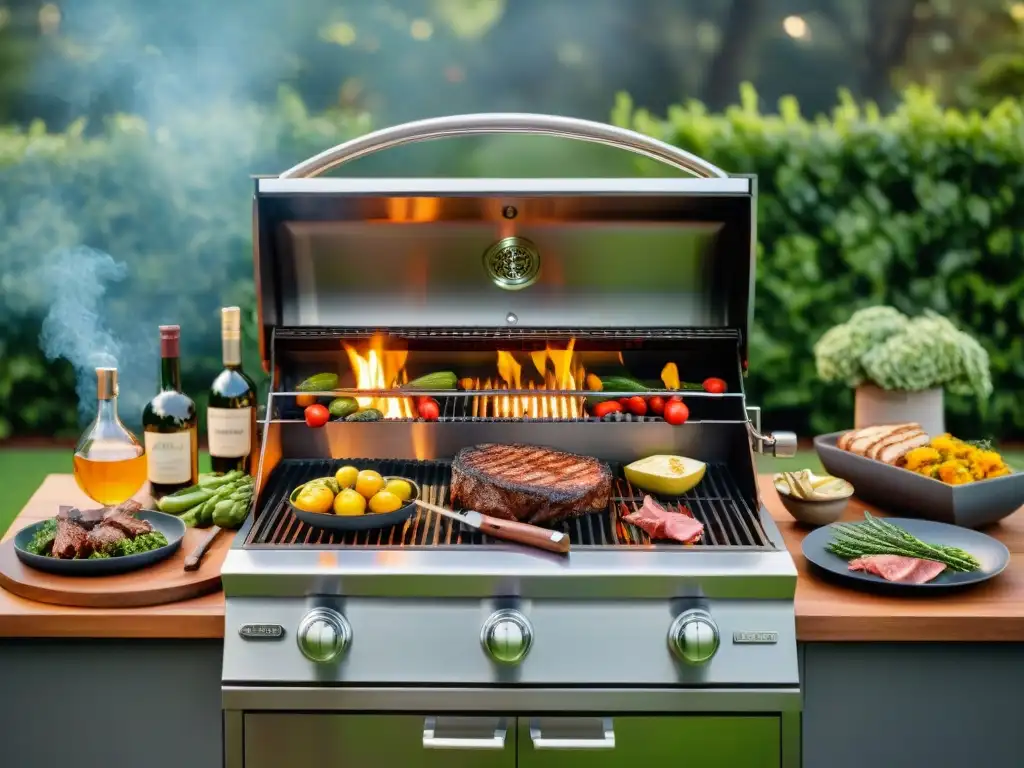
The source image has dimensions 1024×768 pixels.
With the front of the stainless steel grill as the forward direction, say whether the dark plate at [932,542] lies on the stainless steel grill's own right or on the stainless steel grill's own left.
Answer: on the stainless steel grill's own left

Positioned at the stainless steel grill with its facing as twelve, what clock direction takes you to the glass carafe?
The glass carafe is roughly at 3 o'clock from the stainless steel grill.

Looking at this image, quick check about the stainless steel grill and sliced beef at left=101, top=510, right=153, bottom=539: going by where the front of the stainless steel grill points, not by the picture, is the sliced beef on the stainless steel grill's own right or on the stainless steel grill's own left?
on the stainless steel grill's own right

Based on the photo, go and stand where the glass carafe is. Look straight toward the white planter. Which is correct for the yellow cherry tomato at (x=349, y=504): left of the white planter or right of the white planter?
right

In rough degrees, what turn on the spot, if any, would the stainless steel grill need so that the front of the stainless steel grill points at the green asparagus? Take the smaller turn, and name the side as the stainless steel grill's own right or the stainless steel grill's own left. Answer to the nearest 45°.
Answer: approximately 90° to the stainless steel grill's own left

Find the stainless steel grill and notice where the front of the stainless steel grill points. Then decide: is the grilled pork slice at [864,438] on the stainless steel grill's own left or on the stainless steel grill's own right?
on the stainless steel grill's own left

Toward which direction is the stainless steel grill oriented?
toward the camera

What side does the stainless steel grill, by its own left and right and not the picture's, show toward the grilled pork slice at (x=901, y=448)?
left

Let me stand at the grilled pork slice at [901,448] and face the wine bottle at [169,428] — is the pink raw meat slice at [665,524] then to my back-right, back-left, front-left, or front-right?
front-left

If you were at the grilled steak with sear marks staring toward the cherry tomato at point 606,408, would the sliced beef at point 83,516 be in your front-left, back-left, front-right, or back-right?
back-left

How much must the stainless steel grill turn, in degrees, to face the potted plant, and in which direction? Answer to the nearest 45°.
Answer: approximately 135° to its left
